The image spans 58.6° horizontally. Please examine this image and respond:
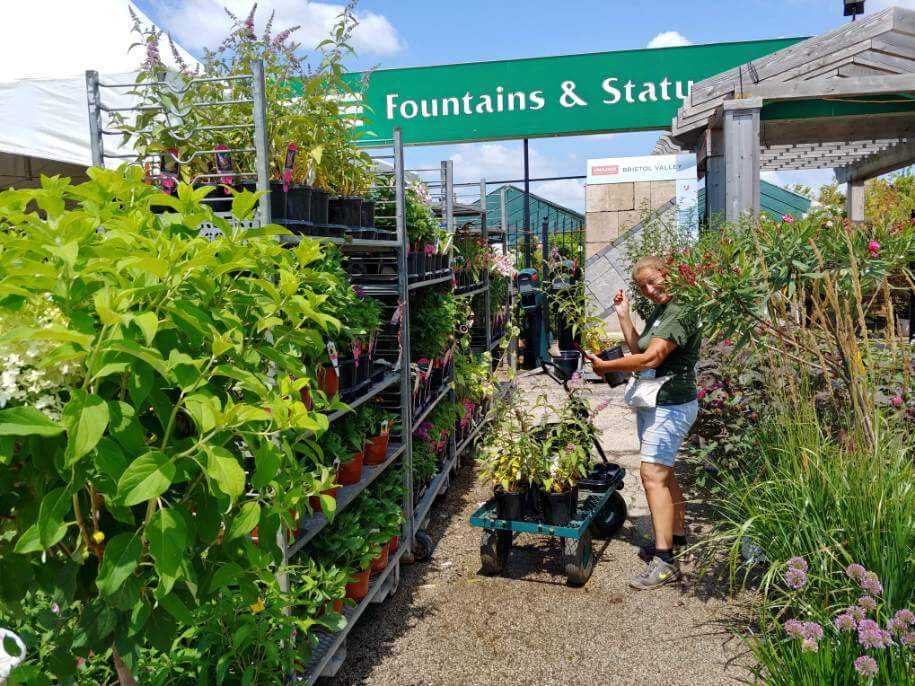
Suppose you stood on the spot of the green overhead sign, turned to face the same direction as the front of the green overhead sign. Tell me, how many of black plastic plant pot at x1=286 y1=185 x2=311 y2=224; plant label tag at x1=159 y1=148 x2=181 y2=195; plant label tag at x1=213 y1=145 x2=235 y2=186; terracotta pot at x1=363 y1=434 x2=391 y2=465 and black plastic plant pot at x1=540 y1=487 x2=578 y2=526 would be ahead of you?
5

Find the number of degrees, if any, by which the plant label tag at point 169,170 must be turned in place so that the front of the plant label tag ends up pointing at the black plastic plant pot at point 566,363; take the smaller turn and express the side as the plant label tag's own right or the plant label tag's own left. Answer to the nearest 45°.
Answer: approximately 135° to the plant label tag's own left

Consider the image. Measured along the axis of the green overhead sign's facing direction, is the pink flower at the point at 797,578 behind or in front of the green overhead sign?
in front

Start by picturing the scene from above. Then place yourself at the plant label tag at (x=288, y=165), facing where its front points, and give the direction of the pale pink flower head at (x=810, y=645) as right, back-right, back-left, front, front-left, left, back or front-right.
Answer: front-left

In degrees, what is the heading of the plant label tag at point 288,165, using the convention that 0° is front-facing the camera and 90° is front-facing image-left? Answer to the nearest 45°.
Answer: approximately 0°

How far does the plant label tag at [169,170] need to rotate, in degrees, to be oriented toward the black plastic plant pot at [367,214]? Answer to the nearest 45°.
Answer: approximately 135° to its left

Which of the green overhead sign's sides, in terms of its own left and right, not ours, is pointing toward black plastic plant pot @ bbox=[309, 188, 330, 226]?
front

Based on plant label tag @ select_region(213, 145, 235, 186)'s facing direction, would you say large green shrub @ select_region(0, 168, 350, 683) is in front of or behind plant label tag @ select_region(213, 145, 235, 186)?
in front

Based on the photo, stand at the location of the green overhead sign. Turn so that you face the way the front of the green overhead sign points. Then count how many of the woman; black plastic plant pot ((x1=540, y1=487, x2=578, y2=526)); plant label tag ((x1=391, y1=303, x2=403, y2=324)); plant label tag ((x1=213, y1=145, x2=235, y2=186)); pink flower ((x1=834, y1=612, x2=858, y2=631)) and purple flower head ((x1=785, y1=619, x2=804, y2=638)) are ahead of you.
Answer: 6

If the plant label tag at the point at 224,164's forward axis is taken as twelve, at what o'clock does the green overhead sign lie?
The green overhead sign is roughly at 7 o'clock from the plant label tag.
